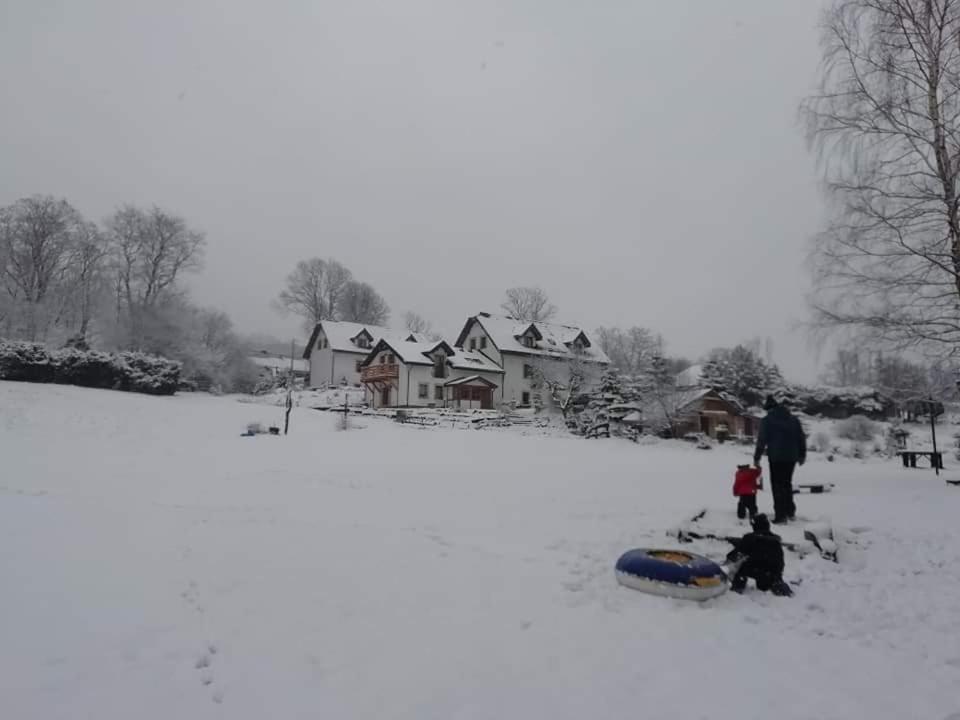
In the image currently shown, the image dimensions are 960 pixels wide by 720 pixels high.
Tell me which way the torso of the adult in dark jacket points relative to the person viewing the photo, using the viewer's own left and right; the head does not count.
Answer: facing away from the viewer and to the left of the viewer

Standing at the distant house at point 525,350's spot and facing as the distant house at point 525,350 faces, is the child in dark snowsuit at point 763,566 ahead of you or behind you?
ahead

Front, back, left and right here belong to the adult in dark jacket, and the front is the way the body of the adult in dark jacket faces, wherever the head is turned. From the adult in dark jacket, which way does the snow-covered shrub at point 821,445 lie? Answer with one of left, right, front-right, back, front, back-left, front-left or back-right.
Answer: front-right

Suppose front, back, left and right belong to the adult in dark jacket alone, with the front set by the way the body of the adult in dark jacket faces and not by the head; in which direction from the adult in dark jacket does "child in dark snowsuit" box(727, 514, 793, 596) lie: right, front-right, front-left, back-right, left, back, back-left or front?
back-left

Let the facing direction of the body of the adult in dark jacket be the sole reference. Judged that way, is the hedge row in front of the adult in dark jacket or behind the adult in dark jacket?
in front

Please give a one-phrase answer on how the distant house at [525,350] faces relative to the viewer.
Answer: facing the viewer and to the right of the viewer

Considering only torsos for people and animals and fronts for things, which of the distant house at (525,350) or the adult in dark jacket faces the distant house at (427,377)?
the adult in dark jacket

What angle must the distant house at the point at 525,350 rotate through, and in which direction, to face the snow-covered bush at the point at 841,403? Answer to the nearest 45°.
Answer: approximately 45° to its left

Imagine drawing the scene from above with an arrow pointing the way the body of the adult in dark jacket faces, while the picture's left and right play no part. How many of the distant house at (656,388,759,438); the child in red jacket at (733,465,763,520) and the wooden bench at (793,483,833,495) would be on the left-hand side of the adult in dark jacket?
1

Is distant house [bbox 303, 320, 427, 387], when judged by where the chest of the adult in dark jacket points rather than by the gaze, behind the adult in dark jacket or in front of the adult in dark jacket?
in front

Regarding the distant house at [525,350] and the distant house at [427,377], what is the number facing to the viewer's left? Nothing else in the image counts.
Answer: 0

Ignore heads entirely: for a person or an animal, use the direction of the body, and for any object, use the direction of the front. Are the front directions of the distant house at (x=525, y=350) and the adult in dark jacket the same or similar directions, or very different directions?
very different directions

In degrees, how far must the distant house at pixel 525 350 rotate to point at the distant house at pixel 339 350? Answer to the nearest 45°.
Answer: approximately 135° to its right

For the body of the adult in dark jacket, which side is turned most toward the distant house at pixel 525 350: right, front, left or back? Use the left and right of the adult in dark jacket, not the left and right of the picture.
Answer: front

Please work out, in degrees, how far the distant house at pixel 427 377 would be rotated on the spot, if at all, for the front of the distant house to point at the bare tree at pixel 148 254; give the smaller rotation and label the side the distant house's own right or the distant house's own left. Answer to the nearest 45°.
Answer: approximately 135° to the distant house's own right
